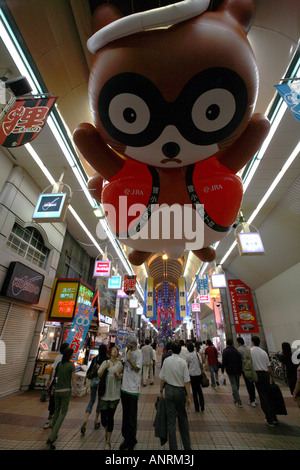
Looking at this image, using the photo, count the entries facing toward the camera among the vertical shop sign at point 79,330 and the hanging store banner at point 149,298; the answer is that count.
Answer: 2

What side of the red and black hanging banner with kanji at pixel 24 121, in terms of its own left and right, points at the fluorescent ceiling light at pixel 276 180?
left

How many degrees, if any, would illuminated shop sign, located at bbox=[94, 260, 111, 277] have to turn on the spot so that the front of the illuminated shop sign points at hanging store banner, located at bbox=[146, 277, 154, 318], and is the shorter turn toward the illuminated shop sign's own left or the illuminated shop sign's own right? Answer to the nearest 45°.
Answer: approximately 135° to the illuminated shop sign's own left

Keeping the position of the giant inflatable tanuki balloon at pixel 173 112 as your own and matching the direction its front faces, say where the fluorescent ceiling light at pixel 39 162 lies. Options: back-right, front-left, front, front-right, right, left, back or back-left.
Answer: back-right

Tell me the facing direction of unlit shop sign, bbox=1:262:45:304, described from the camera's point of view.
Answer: facing the viewer and to the right of the viewer

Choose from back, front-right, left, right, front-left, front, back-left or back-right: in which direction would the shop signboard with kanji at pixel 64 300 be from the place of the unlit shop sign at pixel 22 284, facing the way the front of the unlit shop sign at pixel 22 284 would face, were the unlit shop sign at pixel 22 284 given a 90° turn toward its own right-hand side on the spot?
back

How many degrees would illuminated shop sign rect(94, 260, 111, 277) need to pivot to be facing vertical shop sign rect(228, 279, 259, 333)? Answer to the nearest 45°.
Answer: approximately 90° to its left

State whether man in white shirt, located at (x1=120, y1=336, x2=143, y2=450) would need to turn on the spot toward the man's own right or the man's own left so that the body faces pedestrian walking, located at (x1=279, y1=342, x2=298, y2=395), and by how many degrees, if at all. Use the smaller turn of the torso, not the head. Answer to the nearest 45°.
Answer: approximately 135° to the man's own left

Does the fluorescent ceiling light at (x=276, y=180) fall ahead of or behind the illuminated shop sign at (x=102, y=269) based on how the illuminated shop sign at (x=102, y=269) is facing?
ahead

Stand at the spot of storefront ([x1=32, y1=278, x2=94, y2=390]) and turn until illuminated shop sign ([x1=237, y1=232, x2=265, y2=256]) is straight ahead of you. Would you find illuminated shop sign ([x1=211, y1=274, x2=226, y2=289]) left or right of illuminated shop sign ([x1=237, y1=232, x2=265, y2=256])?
left

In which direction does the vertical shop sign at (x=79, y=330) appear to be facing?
toward the camera

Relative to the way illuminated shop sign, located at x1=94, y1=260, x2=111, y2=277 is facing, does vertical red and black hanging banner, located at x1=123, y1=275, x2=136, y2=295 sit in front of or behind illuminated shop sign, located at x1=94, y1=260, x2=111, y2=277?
behind

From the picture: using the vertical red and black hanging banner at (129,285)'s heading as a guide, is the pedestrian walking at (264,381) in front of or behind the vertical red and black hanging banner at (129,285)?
in front

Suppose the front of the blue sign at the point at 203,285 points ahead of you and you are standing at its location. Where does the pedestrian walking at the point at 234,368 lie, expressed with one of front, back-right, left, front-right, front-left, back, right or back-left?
front

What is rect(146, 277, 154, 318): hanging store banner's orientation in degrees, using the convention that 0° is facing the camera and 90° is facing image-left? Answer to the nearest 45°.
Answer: approximately 0°
